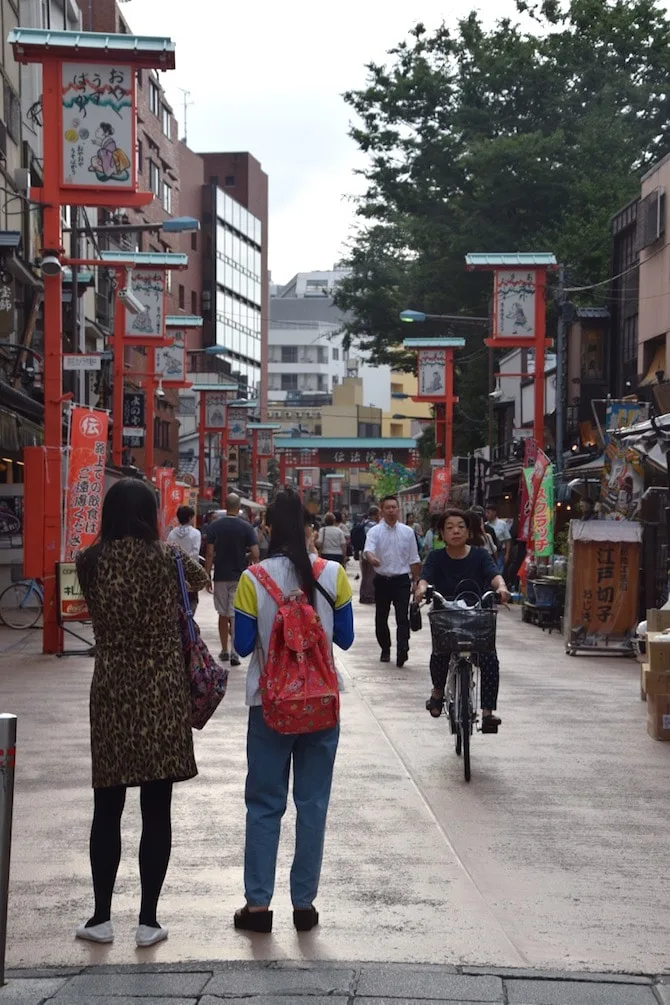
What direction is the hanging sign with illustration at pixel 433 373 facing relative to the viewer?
toward the camera

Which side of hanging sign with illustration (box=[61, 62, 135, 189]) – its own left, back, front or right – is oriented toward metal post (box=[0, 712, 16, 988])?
front

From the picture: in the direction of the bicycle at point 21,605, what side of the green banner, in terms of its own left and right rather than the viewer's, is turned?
right

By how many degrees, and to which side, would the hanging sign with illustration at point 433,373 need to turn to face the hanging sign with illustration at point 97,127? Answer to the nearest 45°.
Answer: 0° — it already faces it

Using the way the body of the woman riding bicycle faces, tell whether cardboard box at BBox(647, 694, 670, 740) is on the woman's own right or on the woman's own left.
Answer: on the woman's own left

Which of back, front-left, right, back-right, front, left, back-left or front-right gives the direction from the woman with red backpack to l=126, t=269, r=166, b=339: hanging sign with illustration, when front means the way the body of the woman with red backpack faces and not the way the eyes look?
front

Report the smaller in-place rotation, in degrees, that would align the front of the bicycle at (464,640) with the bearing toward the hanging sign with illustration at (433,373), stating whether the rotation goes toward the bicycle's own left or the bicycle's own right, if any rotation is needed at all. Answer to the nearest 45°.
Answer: approximately 180°

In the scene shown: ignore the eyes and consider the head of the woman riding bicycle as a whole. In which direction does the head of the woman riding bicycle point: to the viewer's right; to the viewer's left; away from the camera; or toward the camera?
toward the camera

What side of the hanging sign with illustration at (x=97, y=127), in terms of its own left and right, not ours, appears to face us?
front

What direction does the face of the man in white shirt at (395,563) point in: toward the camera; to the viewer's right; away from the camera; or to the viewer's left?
toward the camera

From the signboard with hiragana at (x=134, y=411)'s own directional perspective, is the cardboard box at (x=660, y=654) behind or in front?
in front

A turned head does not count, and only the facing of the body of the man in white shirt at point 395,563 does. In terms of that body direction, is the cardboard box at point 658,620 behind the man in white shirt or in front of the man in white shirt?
in front

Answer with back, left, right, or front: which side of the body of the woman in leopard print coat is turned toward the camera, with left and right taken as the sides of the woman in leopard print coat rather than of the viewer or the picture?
back

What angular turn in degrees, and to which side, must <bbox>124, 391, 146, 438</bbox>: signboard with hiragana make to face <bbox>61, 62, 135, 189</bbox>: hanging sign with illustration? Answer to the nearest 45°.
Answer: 0° — it already faces it

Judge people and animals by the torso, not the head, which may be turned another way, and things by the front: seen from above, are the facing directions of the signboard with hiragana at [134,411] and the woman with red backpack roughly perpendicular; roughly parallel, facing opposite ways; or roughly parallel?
roughly parallel, facing opposite ways

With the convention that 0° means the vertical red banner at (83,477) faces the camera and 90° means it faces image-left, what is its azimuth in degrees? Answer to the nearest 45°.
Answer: approximately 0°

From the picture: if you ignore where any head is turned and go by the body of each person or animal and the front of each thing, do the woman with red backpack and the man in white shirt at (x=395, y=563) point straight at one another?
yes

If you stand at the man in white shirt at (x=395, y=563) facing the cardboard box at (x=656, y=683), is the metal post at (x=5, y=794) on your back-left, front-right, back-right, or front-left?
front-right

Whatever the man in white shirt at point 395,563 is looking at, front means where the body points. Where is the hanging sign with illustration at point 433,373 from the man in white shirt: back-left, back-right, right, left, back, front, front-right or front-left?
back

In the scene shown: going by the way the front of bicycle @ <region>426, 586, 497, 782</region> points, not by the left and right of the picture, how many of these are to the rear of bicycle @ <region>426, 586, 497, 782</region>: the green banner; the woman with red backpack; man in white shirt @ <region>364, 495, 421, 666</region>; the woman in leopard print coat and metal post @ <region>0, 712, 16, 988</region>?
2
